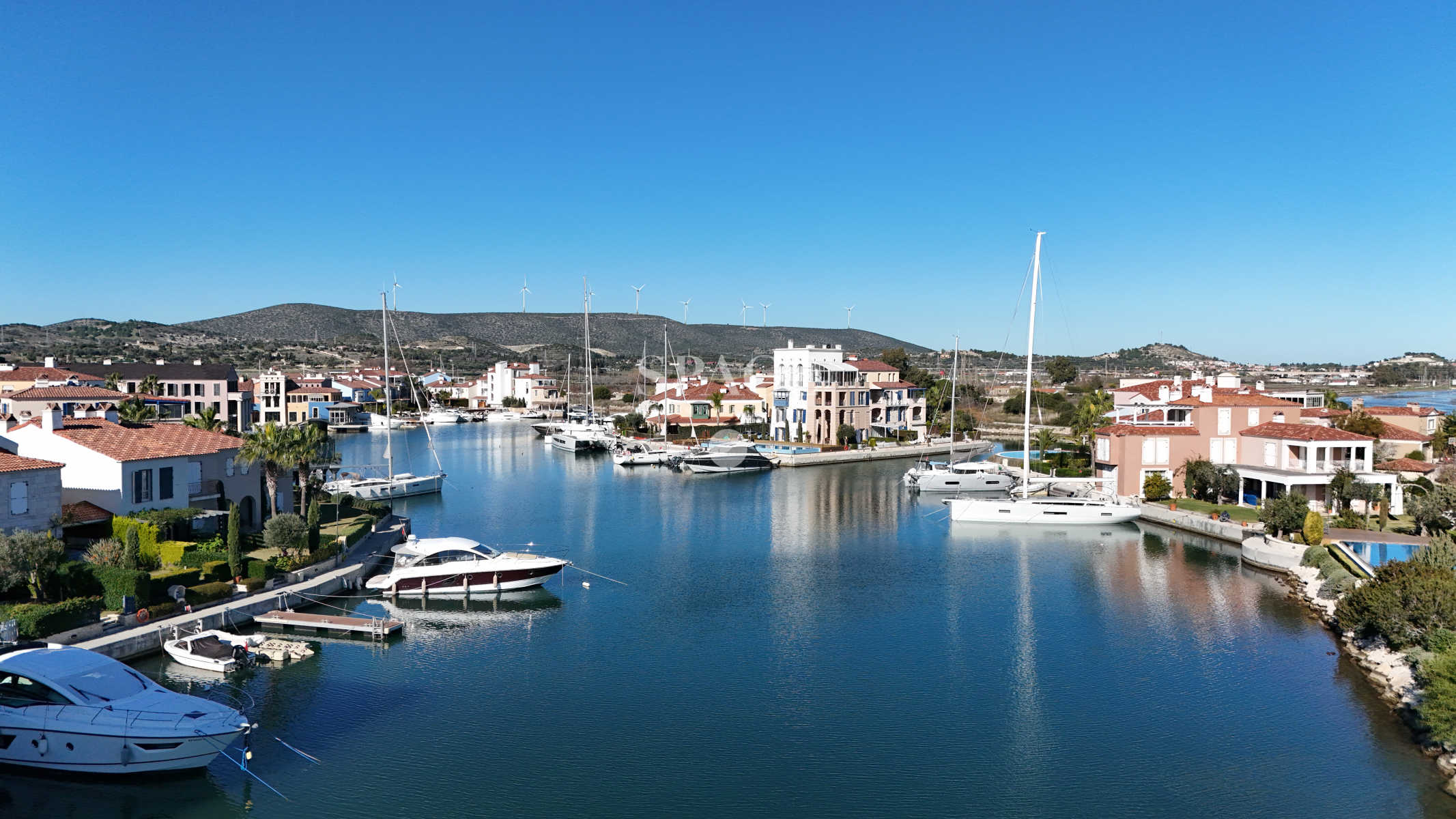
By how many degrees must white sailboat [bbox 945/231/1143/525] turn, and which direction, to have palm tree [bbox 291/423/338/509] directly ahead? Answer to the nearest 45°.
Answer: approximately 45° to its left

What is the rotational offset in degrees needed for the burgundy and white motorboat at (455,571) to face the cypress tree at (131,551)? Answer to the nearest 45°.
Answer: approximately 135° to its right

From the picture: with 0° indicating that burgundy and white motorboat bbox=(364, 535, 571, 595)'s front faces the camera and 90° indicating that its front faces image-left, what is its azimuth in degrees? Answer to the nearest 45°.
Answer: approximately 270°

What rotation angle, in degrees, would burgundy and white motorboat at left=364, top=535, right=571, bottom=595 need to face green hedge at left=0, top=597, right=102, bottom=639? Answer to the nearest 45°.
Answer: approximately 135° to its right

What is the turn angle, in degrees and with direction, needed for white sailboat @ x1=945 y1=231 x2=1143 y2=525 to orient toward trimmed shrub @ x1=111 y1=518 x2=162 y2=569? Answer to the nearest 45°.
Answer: approximately 45° to its left

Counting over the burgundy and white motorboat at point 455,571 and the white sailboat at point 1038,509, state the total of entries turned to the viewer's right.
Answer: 1

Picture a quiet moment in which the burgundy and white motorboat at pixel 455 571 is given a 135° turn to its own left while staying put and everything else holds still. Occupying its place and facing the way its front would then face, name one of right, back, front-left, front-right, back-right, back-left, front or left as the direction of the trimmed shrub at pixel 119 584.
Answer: left

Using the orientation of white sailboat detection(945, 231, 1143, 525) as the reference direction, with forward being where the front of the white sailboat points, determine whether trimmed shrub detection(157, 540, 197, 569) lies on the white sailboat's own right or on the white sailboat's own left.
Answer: on the white sailboat's own left

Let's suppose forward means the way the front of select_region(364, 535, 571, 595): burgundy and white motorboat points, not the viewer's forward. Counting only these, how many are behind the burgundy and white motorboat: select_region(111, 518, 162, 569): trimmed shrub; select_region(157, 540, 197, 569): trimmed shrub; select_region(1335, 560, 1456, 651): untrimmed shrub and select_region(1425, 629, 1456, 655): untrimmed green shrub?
2

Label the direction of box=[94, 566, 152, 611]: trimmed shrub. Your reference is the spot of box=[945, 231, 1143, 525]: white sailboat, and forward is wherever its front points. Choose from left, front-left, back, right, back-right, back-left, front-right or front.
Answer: front-left

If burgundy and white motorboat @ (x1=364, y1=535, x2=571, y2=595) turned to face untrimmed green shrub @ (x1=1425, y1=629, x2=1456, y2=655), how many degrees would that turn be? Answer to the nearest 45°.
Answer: approximately 45° to its right

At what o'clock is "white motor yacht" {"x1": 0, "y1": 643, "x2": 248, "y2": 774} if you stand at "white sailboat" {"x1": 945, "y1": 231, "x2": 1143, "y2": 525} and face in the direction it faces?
The white motor yacht is roughly at 10 o'clock from the white sailboat.

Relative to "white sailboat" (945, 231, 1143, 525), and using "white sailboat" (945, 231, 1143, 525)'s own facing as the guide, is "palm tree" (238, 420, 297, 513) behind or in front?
in front

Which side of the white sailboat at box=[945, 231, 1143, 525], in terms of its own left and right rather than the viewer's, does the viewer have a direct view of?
left

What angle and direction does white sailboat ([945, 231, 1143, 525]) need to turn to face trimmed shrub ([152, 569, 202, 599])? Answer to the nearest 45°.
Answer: approximately 45° to its left

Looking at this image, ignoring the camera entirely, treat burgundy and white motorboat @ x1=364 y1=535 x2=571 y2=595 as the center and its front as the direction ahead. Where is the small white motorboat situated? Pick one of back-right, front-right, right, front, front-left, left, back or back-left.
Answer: back-right
